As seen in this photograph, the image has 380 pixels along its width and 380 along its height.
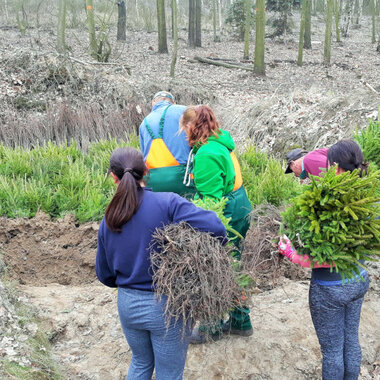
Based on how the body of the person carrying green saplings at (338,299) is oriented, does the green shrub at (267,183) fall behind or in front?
in front

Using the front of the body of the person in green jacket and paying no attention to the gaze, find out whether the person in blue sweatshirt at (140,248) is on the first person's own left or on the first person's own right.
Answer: on the first person's own left

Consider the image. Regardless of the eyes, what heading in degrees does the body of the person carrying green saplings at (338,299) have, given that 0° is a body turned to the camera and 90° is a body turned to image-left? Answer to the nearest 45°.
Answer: approximately 135°

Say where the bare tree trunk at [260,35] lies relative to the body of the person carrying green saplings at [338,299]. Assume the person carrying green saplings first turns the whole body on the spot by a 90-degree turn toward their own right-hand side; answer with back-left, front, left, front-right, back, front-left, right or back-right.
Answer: front-left

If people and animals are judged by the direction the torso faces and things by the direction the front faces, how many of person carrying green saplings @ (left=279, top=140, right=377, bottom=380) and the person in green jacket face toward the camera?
0

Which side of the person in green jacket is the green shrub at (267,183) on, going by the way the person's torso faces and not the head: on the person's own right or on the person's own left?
on the person's own right
